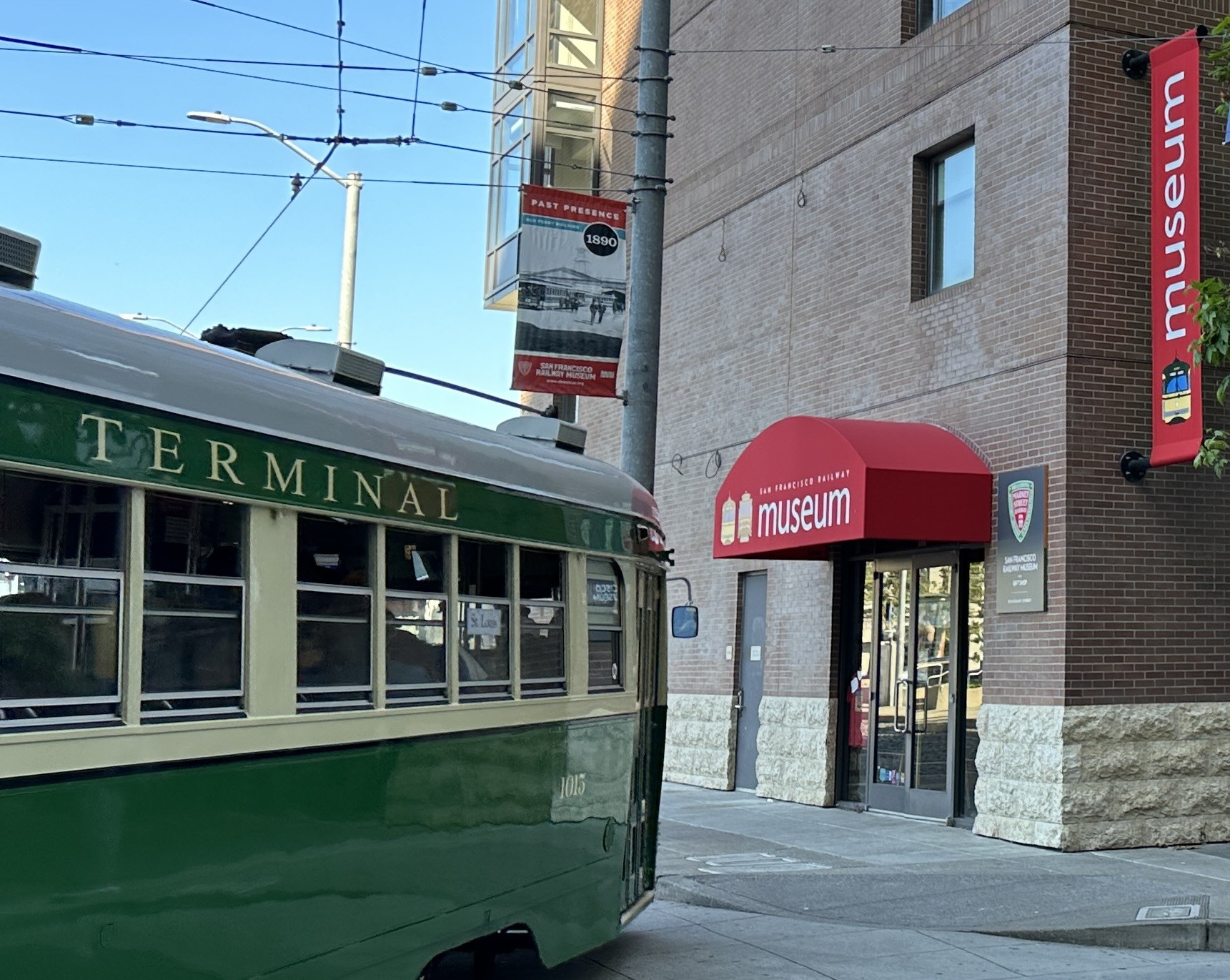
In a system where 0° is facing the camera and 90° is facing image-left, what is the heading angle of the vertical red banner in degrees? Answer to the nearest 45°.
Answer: approximately 45°

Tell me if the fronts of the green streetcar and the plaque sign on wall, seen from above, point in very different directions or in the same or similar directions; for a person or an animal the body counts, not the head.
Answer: very different directions

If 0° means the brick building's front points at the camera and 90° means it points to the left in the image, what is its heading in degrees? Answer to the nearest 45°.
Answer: approximately 45°

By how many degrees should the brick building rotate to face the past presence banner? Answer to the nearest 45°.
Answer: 0° — it already faces it

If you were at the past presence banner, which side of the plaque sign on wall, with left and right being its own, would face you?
front

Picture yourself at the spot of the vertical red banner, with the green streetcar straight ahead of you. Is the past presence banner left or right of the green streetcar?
right

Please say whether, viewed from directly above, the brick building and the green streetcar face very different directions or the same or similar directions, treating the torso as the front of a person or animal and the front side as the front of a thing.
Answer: very different directions

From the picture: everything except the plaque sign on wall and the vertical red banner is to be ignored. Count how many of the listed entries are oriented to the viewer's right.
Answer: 0

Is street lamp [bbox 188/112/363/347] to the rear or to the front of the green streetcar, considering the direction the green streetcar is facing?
to the front
